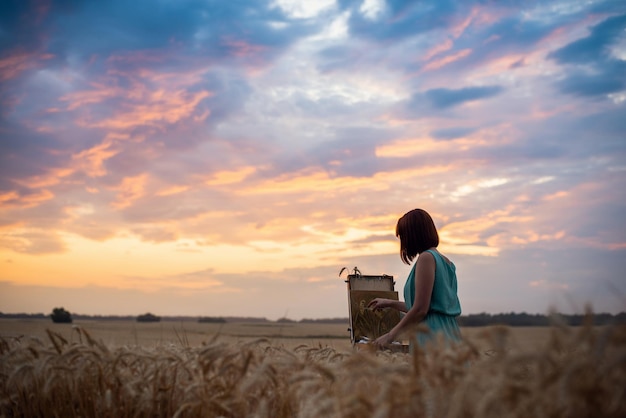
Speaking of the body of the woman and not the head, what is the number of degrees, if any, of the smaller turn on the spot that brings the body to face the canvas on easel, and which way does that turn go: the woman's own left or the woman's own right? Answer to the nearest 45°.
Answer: approximately 45° to the woman's own right

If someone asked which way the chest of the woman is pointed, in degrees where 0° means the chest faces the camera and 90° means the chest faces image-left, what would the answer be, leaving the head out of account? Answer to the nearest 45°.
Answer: approximately 135°

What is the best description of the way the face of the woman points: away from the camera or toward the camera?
away from the camera
